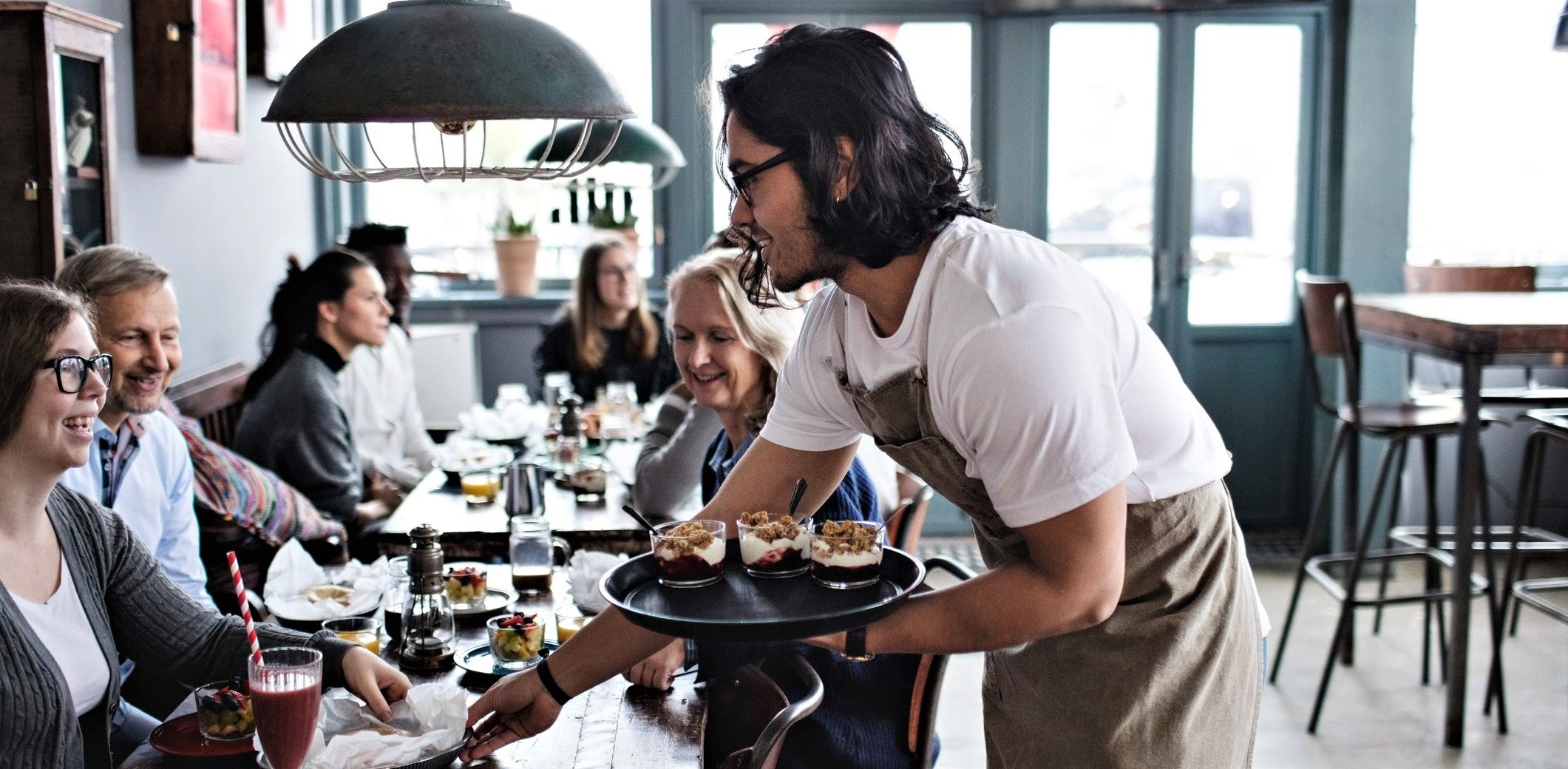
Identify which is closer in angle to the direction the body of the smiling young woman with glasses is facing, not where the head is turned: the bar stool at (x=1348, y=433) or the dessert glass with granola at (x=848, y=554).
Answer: the dessert glass with granola

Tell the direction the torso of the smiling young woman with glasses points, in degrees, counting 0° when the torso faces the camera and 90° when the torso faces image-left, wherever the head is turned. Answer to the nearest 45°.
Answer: approximately 315°

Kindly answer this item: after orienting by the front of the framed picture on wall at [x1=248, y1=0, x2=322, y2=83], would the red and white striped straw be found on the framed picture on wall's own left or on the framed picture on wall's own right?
on the framed picture on wall's own right

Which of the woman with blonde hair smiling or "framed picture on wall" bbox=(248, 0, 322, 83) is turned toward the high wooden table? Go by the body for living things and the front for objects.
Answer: the framed picture on wall

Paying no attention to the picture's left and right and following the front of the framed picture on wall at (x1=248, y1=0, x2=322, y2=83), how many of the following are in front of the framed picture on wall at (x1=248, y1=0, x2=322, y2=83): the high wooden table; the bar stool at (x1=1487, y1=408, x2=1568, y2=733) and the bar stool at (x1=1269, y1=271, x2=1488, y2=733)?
3

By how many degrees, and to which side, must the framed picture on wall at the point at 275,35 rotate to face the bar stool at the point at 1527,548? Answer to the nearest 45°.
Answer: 0° — it already faces it

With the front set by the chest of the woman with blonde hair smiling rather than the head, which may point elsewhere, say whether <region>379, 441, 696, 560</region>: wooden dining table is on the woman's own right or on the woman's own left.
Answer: on the woman's own right
